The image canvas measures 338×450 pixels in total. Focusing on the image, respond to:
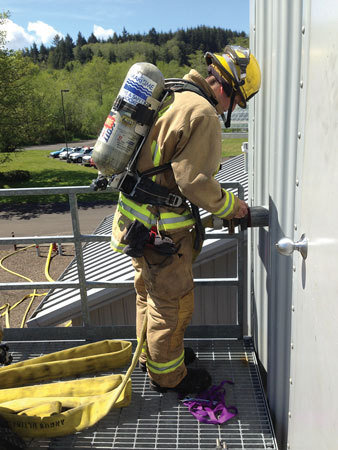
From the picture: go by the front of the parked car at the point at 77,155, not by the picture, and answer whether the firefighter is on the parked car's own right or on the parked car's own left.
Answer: on the parked car's own left

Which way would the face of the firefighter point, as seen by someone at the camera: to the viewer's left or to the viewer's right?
to the viewer's right

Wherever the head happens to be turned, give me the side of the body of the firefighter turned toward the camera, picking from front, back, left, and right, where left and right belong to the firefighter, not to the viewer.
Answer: right

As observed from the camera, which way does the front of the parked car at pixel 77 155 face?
facing the viewer and to the left of the viewer

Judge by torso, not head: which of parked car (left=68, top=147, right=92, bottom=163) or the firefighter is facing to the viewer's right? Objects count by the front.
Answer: the firefighter

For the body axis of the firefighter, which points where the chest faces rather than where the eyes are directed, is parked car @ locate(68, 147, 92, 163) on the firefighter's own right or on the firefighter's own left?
on the firefighter's own left

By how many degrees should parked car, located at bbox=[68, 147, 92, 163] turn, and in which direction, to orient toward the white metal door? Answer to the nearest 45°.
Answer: approximately 45° to its left

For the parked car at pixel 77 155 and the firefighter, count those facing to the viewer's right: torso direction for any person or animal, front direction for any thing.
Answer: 1
